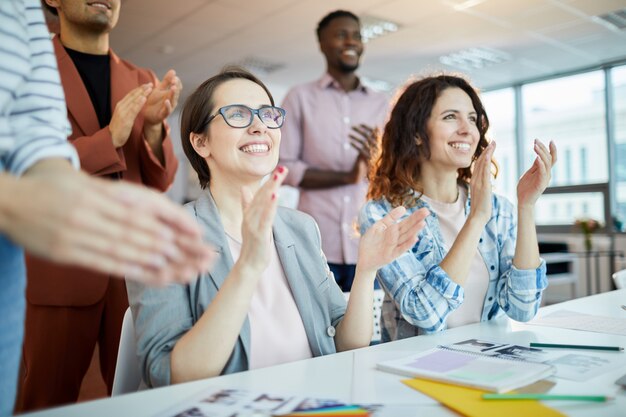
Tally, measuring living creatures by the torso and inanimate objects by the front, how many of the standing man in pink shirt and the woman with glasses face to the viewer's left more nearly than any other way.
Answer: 0

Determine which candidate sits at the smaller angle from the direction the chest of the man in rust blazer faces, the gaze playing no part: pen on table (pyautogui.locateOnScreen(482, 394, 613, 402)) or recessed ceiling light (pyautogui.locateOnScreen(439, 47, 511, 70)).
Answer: the pen on table

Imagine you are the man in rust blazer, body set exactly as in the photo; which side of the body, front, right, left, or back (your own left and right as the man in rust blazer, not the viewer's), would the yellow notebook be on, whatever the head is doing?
front

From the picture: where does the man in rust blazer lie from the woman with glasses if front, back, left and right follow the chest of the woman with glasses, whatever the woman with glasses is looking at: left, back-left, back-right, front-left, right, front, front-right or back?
back

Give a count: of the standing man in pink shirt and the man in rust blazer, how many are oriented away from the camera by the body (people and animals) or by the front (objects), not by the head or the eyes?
0

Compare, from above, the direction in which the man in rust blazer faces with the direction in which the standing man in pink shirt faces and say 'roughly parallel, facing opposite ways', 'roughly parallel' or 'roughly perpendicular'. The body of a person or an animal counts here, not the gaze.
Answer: roughly parallel

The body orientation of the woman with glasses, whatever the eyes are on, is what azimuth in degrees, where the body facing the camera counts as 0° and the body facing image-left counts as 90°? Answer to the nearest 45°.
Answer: approximately 315°

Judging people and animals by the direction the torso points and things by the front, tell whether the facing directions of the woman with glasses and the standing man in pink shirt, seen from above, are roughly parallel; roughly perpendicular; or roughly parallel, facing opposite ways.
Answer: roughly parallel

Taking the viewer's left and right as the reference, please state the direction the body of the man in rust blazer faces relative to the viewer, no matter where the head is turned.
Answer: facing the viewer and to the right of the viewer

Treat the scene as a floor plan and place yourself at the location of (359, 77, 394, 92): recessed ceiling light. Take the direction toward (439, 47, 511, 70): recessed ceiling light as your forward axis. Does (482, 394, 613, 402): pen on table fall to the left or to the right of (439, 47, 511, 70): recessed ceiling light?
right

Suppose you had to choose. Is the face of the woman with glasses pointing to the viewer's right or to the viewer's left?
to the viewer's right

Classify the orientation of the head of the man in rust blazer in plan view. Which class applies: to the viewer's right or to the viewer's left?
to the viewer's right

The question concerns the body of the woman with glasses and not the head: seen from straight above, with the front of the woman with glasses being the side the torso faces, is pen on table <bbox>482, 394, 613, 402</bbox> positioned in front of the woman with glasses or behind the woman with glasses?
in front

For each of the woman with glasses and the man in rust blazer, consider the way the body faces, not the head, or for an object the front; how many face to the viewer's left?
0
